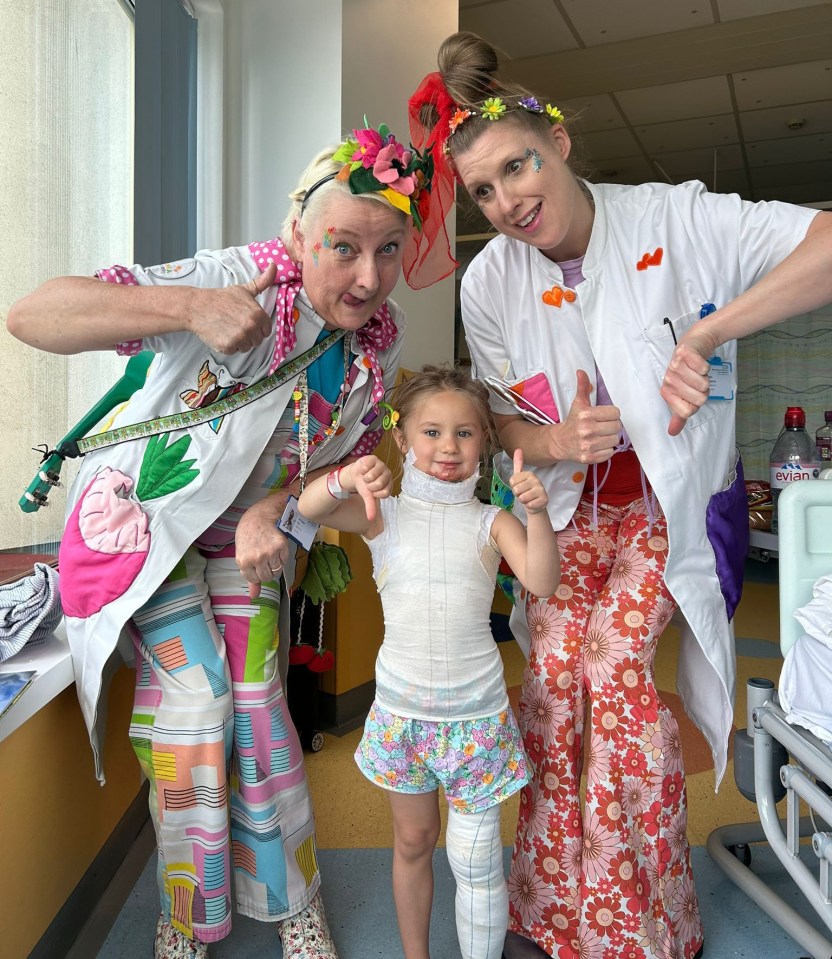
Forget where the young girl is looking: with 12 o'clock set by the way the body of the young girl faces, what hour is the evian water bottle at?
The evian water bottle is roughly at 8 o'clock from the young girl.

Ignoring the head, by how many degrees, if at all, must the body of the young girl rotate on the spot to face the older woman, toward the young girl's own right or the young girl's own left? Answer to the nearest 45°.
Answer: approximately 90° to the young girl's own right

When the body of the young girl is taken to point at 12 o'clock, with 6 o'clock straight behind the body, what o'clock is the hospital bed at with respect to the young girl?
The hospital bed is roughly at 9 o'clock from the young girl.

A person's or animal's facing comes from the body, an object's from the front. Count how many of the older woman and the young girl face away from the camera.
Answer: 0

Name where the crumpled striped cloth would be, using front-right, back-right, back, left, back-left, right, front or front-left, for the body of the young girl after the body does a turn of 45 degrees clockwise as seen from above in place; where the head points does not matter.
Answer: front-right

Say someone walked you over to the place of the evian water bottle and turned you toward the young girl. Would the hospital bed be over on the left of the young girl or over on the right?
left

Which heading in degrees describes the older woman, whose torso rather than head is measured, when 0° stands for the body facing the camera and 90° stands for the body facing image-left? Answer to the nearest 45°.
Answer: approximately 315°
